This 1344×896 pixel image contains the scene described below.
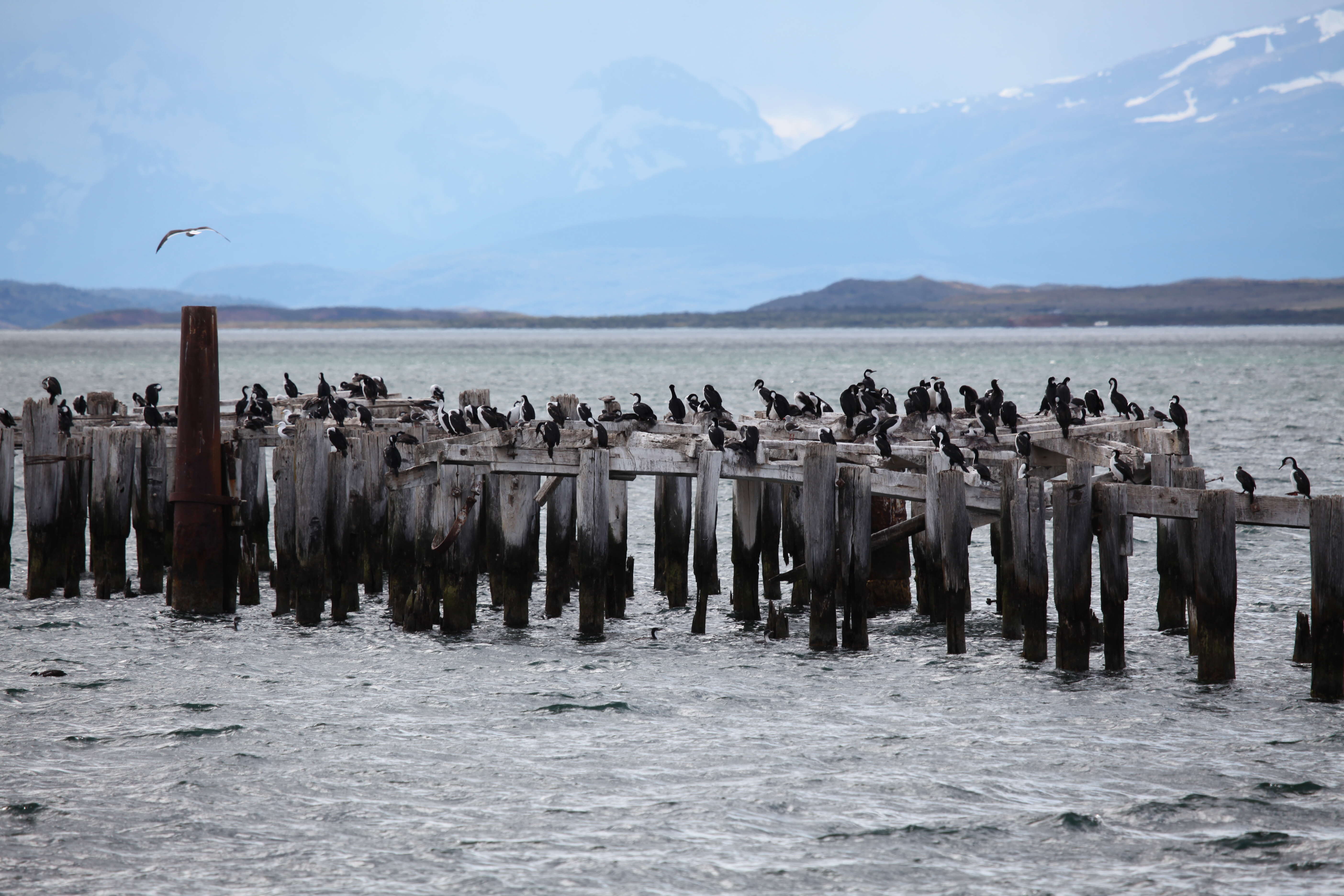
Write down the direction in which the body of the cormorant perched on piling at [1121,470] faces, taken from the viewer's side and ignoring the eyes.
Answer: to the viewer's left

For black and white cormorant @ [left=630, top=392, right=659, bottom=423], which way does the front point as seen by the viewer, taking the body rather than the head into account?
to the viewer's left

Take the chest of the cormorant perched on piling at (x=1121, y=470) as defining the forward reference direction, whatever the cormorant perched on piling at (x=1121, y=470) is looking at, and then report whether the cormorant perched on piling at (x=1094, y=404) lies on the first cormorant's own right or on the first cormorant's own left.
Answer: on the first cormorant's own right
